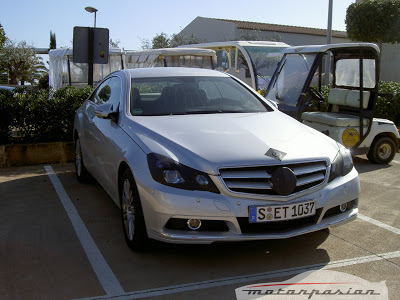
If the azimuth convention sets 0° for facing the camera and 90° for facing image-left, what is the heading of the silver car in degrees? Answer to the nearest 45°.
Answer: approximately 315°

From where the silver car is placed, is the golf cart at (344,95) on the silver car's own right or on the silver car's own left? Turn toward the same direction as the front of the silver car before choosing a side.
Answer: on the silver car's own left

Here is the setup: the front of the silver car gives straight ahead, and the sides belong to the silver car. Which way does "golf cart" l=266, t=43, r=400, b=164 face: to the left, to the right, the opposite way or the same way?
to the right

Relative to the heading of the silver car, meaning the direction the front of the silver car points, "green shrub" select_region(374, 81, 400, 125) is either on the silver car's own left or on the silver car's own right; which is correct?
on the silver car's own left

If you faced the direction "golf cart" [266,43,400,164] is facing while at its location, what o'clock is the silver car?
The silver car is roughly at 11 o'clock from the golf cart.

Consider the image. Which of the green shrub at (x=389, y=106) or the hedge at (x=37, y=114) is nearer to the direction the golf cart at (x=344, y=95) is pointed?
the hedge

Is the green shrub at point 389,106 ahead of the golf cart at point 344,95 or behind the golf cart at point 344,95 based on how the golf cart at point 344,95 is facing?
behind

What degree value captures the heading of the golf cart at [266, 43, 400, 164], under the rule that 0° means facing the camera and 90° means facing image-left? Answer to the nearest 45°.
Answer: approximately 45°

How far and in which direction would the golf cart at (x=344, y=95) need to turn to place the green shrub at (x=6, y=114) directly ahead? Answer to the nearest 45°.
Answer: approximately 45° to its right
